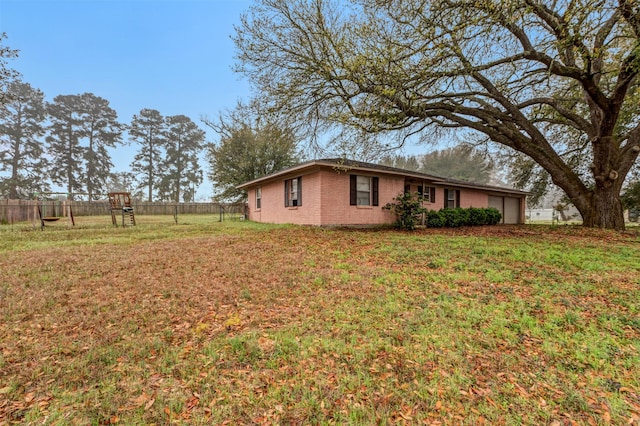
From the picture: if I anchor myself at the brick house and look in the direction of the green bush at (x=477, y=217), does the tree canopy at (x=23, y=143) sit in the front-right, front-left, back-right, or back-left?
back-left

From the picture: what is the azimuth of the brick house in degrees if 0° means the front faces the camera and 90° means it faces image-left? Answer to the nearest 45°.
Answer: approximately 315°

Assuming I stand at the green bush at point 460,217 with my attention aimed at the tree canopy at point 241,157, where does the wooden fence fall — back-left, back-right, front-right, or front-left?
front-left

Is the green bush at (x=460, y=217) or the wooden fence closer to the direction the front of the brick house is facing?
the green bush

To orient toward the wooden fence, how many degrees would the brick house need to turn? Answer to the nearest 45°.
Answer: approximately 135° to its right

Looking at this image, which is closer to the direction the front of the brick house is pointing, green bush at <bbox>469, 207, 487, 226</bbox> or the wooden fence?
the green bush

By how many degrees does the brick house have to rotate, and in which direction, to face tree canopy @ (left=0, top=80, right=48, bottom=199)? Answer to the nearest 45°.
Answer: approximately 135° to its right

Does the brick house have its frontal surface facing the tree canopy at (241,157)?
no

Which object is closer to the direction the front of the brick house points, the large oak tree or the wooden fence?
the large oak tree
